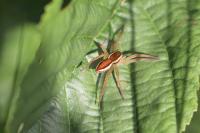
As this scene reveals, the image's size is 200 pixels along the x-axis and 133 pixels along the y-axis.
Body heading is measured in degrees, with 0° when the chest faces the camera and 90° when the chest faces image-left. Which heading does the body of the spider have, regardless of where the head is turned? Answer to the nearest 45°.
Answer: approximately 225°

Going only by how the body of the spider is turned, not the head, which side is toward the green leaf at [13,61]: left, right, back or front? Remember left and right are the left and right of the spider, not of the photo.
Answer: back
